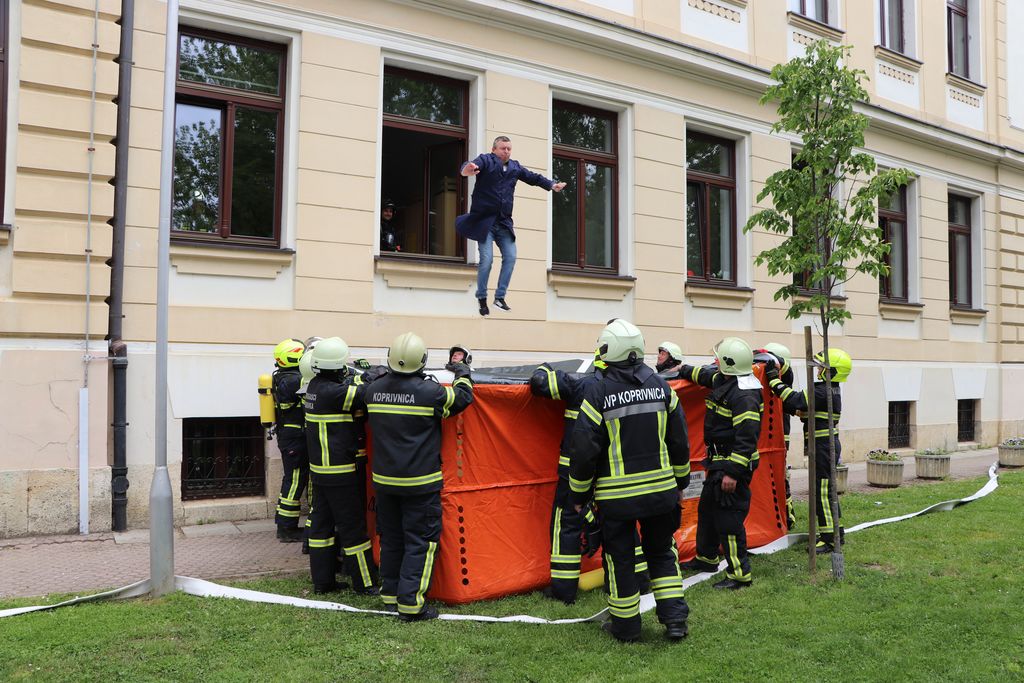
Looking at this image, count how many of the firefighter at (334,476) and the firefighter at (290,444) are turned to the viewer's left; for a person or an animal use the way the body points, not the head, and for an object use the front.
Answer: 0

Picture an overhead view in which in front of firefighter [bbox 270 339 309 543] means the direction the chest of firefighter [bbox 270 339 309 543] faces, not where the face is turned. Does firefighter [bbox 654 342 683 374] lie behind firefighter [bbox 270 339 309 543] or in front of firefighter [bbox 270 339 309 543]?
in front

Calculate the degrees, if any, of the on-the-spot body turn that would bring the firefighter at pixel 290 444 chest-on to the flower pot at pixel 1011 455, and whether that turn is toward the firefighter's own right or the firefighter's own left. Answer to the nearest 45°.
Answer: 0° — they already face it

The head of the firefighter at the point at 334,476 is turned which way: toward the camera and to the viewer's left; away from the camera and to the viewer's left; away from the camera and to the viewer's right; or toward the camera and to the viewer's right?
away from the camera and to the viewer's right

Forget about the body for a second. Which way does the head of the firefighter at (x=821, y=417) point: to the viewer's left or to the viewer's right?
to the viewer's left

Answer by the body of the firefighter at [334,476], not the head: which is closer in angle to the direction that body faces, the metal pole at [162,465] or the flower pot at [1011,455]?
the flower pot

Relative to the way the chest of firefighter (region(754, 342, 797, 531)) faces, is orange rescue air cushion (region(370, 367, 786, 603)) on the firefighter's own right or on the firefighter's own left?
on the firefighter's own left

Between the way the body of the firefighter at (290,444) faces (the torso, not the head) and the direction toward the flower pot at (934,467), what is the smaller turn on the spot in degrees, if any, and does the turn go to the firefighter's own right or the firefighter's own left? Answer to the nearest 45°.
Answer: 0° — they already face it

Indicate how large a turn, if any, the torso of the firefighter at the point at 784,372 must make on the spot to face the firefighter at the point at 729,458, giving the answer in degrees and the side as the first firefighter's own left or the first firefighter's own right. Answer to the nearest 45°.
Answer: approximately 90° to the first firefighter's own left

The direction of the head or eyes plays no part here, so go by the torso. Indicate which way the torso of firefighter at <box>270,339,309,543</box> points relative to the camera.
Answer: to the viewer's right

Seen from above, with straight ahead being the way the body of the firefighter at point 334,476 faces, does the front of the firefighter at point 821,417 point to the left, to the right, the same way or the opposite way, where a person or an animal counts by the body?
to the left

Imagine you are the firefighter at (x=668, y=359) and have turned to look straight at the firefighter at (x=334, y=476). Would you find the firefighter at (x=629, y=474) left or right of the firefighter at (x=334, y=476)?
left

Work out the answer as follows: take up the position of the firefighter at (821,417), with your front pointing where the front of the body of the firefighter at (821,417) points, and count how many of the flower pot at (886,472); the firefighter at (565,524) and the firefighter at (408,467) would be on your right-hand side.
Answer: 1

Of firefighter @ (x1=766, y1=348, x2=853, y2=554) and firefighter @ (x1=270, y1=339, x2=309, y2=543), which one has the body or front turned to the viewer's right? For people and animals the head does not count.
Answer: firefighter @ (x1=270, y1=339, x2=309, y2=543)

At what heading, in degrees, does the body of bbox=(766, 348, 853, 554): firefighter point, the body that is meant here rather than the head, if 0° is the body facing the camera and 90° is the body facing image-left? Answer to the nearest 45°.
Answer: approximately 90°

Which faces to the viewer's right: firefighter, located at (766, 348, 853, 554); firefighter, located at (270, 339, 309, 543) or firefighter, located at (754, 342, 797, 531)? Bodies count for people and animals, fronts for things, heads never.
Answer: firefighter, located at (270, 339, 309, 543)

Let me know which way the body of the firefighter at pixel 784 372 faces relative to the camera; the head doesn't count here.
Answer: to the viewer's left

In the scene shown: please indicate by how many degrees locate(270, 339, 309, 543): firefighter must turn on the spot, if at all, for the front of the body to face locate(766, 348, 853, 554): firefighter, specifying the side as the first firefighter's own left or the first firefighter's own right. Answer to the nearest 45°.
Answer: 0° — they already face them

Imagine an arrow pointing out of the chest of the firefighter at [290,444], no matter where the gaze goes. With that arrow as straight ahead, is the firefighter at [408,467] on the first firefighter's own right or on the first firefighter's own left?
on the first firefighter's own right
